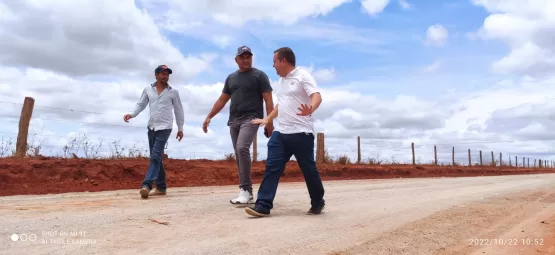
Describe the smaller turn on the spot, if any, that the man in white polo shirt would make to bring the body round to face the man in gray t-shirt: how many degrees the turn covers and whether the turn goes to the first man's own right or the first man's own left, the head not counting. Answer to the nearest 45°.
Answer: approximately 90° to the first man's own right

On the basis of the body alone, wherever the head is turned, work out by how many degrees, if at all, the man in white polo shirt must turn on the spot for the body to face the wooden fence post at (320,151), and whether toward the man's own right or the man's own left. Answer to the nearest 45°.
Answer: approximately 135° to the man's own right

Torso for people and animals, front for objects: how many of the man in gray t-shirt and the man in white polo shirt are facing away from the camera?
0

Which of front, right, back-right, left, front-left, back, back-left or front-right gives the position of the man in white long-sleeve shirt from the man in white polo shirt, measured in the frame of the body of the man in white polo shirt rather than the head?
right

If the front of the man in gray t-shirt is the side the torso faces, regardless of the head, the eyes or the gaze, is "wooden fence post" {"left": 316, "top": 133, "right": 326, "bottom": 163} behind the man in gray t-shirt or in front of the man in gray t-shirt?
behind

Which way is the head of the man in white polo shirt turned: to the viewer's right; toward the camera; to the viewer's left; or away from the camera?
to the viewer's left

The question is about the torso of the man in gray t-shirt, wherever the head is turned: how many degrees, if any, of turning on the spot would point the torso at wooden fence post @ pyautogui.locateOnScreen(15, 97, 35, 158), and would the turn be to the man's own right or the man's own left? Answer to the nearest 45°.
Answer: approximately 135° to the man's own right

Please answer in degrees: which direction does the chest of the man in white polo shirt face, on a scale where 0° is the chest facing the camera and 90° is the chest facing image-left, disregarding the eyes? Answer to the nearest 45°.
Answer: approximately 45°

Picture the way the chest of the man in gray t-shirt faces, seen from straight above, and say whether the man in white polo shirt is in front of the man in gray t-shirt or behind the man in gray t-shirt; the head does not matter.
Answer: in front

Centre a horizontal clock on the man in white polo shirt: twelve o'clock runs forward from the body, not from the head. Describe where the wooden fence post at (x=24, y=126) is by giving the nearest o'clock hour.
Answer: The wooden fence post is roughly at 3 o'clock from the man in white polo shirt.

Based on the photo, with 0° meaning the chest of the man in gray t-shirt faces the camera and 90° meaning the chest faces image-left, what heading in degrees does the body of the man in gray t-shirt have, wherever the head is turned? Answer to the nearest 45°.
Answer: approximately 0°
